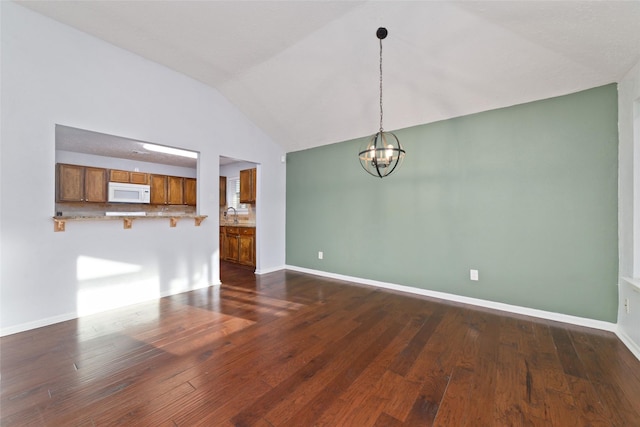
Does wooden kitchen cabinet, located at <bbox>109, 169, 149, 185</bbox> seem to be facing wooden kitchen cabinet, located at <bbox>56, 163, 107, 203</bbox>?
no

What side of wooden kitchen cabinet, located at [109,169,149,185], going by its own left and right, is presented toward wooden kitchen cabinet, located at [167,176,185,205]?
left

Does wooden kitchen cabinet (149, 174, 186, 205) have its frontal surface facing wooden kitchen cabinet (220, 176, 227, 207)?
no

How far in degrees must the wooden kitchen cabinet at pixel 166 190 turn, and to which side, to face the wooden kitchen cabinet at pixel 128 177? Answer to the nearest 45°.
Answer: approximately 90° to its right

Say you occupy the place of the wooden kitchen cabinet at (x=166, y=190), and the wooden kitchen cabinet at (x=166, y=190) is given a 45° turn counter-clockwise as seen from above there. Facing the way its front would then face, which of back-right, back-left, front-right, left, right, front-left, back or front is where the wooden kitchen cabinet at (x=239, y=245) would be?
front

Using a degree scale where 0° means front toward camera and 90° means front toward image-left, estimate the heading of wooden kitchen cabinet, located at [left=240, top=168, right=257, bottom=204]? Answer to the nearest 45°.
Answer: approximately 45°

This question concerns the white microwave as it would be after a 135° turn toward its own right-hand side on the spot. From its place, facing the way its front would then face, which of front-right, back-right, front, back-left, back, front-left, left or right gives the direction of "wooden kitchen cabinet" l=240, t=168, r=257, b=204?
back

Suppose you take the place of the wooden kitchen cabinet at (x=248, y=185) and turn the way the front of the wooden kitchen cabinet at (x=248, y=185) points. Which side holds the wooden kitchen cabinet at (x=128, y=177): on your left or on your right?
on your right

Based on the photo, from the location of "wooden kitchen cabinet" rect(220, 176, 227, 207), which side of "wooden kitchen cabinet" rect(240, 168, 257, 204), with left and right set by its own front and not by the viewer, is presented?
right

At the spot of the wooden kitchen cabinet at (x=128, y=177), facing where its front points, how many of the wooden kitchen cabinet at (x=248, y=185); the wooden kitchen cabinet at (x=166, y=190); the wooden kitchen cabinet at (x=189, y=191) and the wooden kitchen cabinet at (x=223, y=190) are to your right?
0

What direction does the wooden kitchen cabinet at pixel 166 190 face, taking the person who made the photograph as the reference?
facing the viewer

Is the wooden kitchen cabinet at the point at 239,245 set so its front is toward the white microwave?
no

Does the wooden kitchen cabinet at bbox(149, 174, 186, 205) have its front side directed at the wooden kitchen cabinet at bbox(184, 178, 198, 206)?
no
